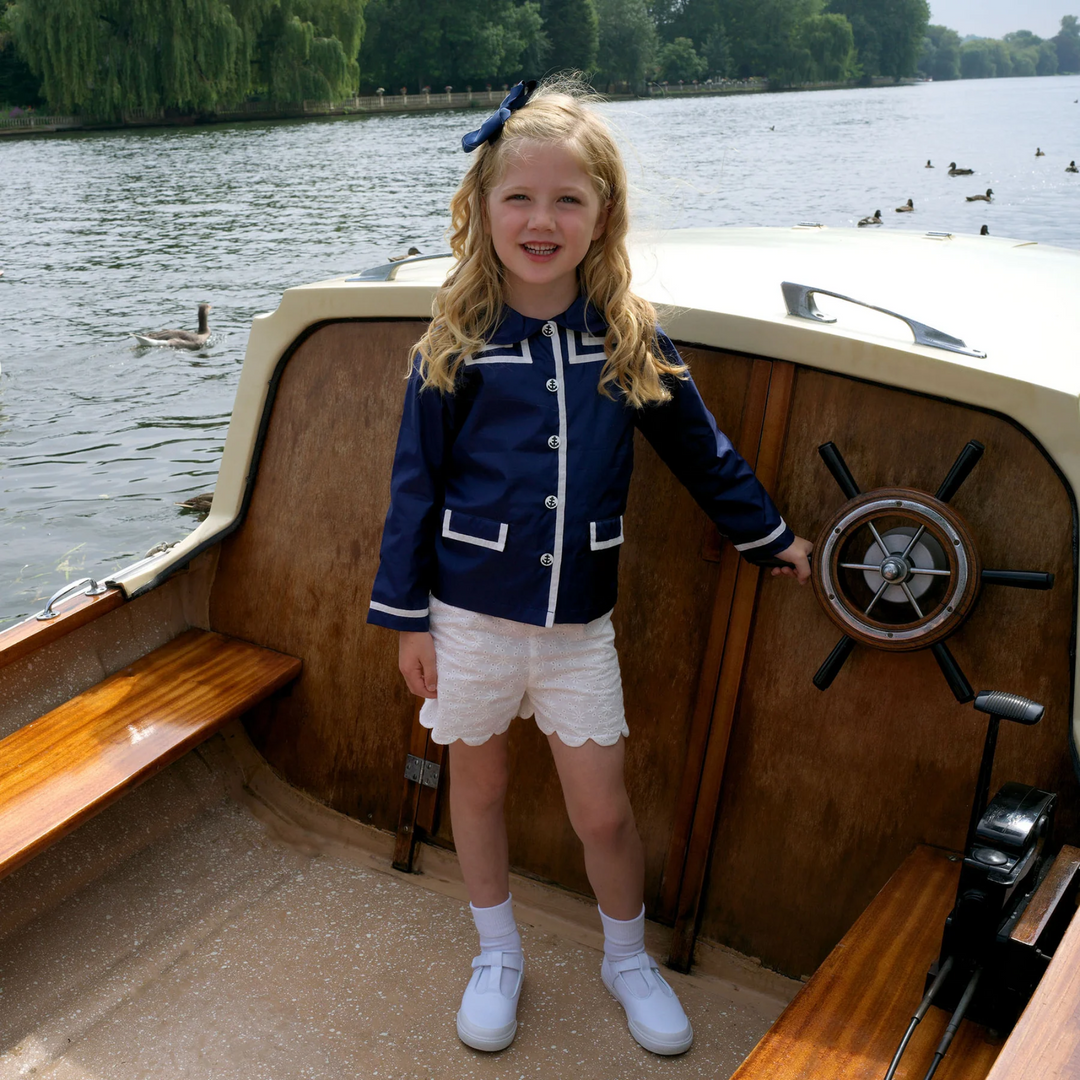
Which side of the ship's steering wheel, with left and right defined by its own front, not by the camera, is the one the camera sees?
front

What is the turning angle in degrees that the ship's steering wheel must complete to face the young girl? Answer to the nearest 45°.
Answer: approximately 90° to its right

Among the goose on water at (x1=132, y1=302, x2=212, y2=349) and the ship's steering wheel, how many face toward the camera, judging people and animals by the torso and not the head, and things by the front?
1

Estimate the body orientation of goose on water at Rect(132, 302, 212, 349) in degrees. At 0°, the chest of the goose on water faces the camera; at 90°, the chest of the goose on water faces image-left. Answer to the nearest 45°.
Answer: approximately 270°

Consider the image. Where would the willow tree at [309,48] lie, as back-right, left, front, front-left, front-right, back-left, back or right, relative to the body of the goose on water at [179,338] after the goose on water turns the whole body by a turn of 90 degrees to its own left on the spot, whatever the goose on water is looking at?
front

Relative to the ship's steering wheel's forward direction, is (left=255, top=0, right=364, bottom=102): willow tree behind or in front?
behind

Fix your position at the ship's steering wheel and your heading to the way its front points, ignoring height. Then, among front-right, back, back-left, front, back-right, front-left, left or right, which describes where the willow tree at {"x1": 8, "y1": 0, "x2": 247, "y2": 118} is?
back-right

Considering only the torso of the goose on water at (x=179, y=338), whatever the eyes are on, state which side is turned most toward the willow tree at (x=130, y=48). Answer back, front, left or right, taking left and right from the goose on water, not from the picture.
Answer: left

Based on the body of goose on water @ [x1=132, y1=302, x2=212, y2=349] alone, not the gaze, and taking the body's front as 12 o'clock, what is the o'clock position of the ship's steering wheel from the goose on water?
The ship's steering wheel is roughly at 3 o'clock from the goose on water.

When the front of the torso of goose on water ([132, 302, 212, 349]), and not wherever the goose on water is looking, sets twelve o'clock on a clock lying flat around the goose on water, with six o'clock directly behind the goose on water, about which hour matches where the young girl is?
The young girl is roughly at 3 o'clock from the goose on water.

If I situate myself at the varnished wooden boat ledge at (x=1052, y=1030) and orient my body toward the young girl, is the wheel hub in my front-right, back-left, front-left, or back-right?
front-right

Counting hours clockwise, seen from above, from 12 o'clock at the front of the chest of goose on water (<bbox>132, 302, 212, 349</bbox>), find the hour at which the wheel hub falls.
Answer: The wheel hub is roughly at 3 o'clock from the goose on water.
